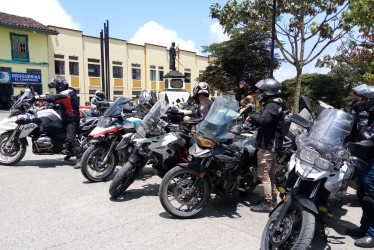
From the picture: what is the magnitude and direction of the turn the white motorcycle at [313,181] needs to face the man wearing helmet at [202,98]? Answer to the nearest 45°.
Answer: approximately 90° to its right

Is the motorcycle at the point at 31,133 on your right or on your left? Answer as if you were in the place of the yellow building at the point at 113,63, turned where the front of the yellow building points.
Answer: on your right

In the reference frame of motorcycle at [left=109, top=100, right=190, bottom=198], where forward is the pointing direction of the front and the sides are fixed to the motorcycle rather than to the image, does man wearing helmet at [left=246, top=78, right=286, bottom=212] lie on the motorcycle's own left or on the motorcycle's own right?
on the motorcycle's own left

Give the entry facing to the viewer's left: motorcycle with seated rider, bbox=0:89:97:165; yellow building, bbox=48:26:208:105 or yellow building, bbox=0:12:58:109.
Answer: the motorcycle with seated rider

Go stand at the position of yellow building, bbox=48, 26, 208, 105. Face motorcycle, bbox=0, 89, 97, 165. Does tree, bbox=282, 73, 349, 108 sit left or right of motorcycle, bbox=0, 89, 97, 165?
left

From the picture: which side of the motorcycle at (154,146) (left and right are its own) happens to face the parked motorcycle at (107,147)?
right

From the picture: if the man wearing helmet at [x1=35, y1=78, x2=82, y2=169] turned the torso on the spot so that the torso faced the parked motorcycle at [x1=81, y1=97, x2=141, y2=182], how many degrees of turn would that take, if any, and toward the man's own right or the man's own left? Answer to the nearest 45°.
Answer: approximately 135° to the man's own left

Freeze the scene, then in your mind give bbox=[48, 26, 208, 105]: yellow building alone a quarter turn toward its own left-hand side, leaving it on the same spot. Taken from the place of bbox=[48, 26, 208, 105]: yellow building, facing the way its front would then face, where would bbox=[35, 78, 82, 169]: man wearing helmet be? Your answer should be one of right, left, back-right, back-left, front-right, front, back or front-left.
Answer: back-right

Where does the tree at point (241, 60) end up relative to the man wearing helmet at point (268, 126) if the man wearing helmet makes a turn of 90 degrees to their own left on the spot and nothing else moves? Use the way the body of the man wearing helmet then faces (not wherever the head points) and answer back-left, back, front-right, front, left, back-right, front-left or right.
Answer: back

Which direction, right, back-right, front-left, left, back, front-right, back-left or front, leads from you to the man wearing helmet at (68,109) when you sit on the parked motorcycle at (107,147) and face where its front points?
right

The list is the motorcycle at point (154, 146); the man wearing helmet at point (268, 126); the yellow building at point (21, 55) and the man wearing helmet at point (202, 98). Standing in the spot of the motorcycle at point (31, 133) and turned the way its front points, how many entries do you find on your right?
1

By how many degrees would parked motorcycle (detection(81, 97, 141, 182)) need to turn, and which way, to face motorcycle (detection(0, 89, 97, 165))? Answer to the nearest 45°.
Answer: approximately 90° to its right

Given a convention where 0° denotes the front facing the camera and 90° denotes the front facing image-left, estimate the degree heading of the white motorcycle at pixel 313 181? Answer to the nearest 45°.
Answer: approximately 45°

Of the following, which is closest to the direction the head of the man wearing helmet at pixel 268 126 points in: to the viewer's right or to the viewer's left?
to the viewer's left

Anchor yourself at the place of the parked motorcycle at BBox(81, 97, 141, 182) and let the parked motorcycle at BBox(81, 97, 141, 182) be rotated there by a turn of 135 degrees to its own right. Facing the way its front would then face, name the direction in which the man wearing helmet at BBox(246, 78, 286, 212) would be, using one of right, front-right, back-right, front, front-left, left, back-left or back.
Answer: back-right

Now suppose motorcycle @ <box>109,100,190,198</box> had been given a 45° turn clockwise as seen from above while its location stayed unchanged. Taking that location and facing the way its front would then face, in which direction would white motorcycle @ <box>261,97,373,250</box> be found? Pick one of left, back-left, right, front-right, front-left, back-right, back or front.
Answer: back-left

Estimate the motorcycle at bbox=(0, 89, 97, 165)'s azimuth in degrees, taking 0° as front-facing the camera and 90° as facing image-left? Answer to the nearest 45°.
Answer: approximately 90°

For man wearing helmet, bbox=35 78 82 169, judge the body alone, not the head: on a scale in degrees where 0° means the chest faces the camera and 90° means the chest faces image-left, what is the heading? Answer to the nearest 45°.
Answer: approximately 90°
